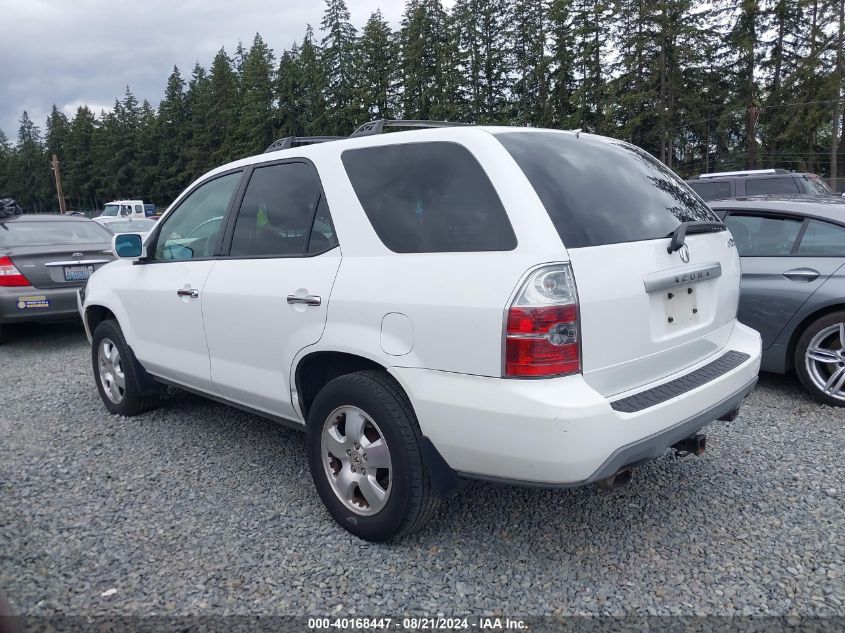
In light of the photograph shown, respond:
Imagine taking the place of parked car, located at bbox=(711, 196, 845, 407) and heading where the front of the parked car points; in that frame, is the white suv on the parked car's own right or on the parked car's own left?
on the parked car's own left

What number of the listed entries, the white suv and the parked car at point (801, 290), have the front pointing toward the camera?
0

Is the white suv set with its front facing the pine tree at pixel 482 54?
no

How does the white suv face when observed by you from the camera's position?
facing away from the viewer and to the left of the viewer

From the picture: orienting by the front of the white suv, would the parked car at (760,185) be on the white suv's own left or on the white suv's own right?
on the white suv's own right

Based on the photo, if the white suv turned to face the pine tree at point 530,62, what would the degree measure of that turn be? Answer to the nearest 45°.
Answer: approximately 45° to its right

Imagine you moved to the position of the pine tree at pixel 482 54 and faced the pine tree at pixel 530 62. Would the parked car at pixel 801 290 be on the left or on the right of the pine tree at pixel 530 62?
right

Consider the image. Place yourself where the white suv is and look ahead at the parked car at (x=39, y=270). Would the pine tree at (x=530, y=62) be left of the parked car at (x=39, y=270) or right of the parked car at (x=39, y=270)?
right

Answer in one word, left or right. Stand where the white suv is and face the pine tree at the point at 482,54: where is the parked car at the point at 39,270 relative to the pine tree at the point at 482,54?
left

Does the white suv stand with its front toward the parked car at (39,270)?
yes

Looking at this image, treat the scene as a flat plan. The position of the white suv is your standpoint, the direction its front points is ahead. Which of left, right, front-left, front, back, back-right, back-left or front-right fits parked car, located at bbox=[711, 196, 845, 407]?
right

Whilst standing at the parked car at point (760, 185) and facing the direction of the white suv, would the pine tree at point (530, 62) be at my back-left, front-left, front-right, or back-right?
back-right
